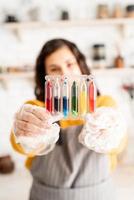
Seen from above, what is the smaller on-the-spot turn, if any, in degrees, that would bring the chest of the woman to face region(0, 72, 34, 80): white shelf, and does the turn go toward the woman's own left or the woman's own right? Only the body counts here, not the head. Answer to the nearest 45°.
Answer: approximately 180°

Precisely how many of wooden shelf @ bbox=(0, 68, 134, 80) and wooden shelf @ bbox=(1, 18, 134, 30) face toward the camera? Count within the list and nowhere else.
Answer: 2

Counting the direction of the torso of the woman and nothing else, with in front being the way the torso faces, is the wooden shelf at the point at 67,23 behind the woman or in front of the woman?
behind

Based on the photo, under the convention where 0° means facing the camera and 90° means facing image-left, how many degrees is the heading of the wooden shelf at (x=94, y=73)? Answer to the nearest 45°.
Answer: approximately 0°

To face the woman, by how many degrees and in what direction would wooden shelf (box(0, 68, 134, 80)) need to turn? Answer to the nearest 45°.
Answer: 0° — it already faces them

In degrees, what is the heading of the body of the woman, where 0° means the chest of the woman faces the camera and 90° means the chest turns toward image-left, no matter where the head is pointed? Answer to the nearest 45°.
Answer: approximately 0°

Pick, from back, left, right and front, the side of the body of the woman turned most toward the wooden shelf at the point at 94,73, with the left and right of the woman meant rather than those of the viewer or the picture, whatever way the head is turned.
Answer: back
